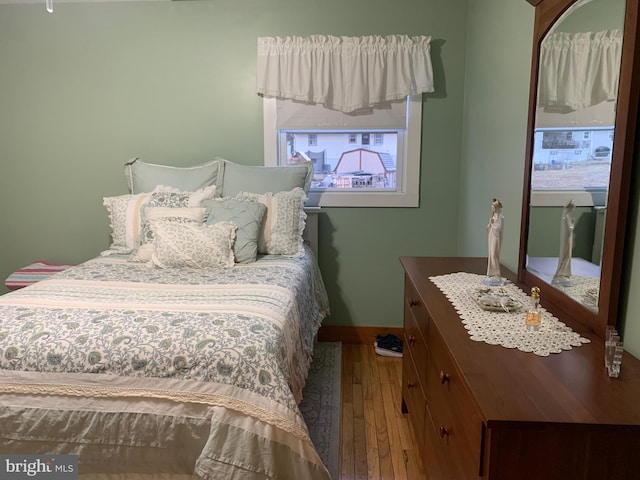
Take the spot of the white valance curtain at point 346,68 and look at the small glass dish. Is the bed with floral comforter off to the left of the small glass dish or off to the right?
right

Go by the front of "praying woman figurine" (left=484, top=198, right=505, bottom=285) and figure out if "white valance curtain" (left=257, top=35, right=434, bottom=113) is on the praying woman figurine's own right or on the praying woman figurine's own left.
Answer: on the praying woman figurine's own right

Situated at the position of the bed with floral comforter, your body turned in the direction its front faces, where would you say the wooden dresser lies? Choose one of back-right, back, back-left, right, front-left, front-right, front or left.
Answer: front-left

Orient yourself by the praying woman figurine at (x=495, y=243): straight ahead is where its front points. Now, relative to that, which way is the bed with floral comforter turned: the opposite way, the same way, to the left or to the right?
to the left

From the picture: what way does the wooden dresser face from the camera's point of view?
to the viewer's left

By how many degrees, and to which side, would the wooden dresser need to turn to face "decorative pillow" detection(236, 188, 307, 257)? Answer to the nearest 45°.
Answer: approximately 45° to its right

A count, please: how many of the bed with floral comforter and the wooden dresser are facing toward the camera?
1

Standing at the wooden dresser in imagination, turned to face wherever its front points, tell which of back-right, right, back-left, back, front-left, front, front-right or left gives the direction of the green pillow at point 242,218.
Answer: front-right

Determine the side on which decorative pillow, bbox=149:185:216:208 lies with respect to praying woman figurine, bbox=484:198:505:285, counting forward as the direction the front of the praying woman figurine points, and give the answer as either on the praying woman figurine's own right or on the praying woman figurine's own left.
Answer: on the praying woman figurine's own right

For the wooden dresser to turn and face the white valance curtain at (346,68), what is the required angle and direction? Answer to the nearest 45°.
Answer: approximately 45° to its right

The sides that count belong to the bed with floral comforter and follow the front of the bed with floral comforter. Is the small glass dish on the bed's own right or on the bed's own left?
on the bed's own left
